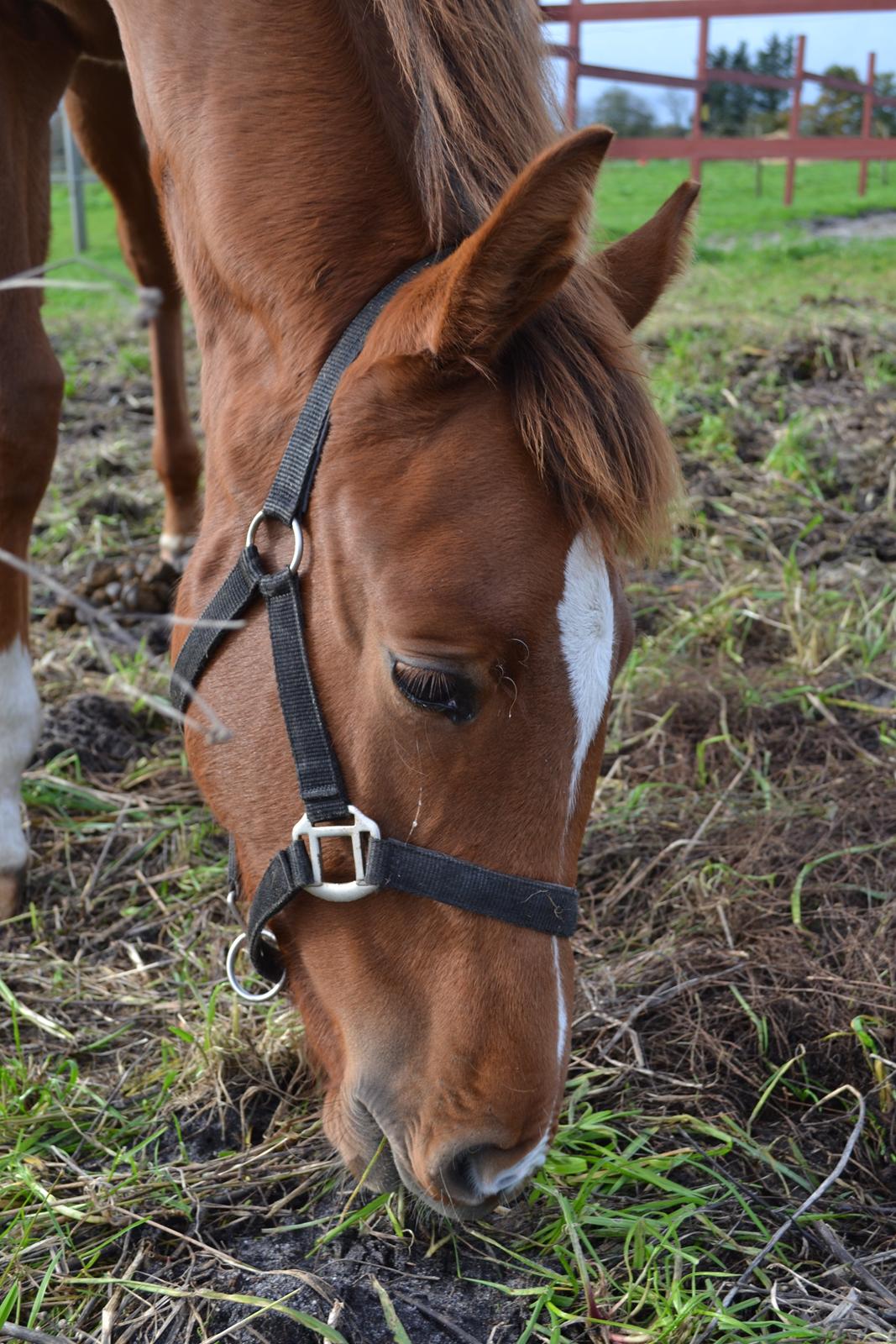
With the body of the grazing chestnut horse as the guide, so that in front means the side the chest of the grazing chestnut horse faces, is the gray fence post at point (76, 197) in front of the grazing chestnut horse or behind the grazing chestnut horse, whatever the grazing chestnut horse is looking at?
behind

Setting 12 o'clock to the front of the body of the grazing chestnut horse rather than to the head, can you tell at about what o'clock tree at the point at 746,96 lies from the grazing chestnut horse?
The tree is roughly at 8 o'clock from the grazing chestnut horse.

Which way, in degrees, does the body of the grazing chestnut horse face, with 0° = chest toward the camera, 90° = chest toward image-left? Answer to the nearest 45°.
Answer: approximately 315°

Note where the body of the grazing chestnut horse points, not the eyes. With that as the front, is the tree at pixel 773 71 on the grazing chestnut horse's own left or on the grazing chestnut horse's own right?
on the grazing chestnut horse's own left
